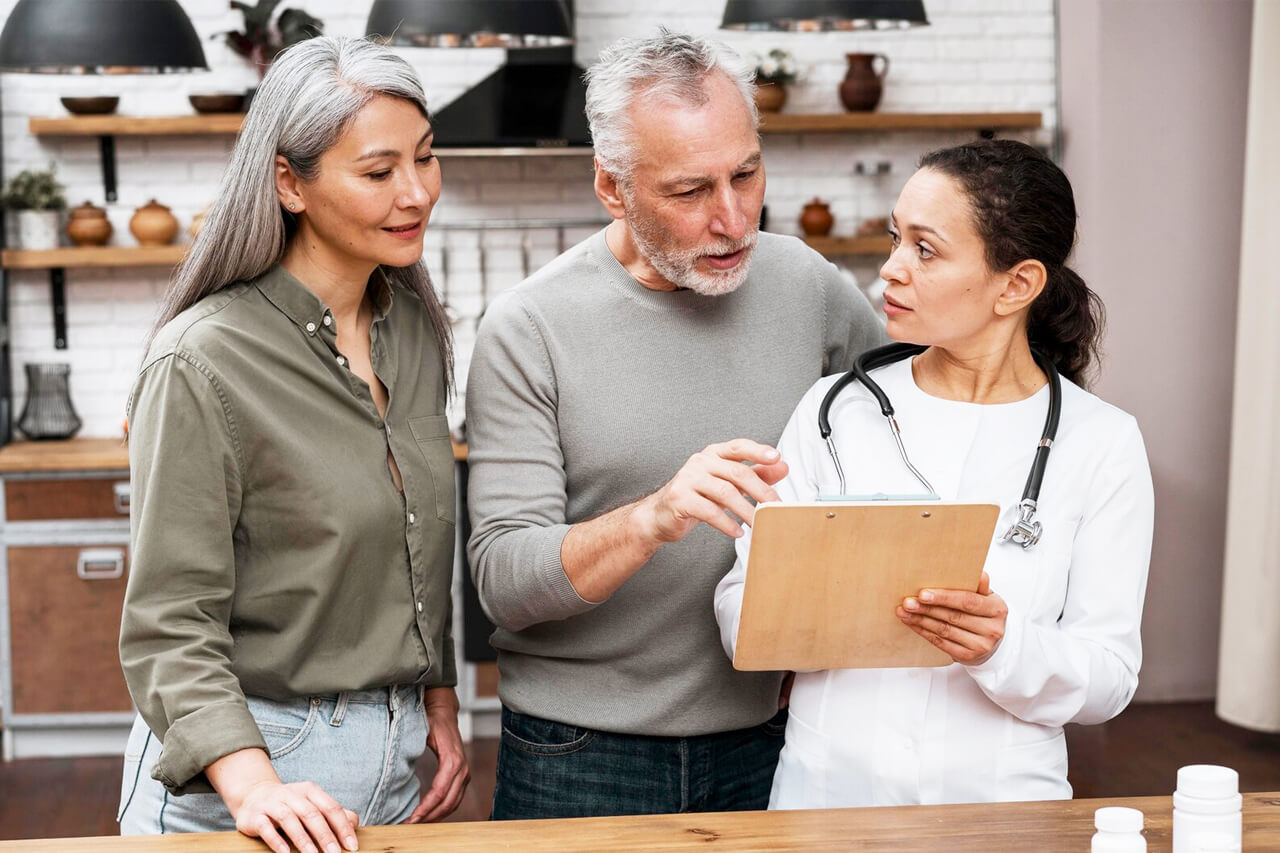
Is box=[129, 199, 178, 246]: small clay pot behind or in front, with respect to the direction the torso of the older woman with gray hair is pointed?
behind

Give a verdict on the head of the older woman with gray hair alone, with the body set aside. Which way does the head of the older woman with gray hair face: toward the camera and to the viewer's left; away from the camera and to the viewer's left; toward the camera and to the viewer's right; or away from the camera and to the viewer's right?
toward the camera and to the viewer's right

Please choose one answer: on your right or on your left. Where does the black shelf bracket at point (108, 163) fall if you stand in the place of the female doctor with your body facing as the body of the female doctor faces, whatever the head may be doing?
on your right

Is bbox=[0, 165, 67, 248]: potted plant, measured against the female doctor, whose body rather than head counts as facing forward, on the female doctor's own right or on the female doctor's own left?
on the female doctor's own right

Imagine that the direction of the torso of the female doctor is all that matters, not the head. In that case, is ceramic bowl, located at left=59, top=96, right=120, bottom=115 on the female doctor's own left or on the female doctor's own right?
on the female doctor's own right

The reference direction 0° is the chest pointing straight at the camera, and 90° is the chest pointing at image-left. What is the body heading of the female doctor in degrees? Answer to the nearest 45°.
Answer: approximately 45°

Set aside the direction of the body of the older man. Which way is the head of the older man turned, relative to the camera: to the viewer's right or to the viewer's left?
to the viewer's right

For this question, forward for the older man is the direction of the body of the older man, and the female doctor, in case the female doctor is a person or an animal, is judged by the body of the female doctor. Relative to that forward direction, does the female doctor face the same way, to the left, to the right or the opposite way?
to the right

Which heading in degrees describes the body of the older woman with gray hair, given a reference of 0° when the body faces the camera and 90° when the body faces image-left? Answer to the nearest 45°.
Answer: approximately 315°

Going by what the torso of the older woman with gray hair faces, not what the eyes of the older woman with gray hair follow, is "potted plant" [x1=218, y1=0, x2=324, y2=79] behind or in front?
behind
